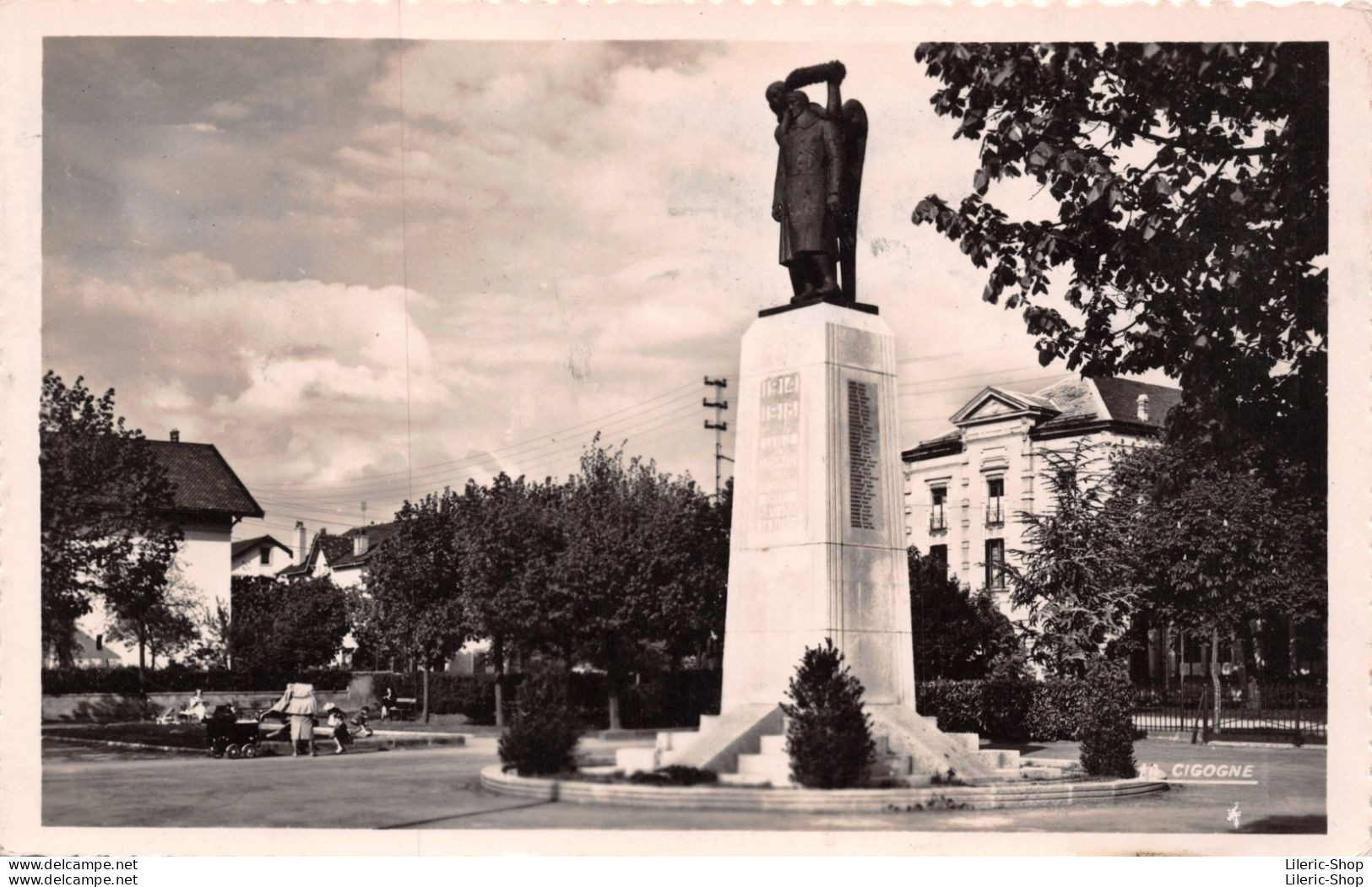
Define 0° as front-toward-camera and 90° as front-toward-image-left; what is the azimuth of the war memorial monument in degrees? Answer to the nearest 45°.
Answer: approximately 45°

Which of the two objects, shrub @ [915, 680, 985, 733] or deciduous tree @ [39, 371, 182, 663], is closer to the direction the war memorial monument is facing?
the deciduous tree

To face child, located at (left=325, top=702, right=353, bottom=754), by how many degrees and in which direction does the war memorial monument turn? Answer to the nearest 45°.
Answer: approximately 90° to its right

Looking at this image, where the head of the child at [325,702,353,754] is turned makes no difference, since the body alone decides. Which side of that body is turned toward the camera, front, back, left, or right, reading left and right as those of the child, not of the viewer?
left

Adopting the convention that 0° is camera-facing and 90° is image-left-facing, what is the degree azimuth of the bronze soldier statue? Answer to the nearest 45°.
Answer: approximately 45°

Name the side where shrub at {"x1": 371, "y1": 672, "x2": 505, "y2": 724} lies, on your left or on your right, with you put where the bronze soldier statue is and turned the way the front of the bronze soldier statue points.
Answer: on your right
